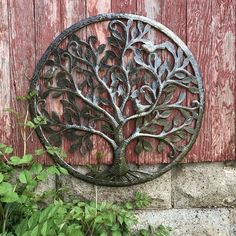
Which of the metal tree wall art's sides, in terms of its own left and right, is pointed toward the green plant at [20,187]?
right

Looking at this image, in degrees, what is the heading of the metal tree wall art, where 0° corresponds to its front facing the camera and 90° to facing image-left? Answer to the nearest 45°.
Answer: approximately 0°
